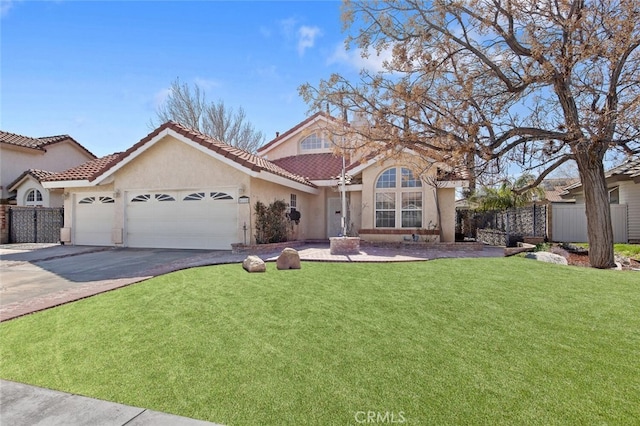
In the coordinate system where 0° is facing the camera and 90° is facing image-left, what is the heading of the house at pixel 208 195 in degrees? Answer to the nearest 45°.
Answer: approximately 0°

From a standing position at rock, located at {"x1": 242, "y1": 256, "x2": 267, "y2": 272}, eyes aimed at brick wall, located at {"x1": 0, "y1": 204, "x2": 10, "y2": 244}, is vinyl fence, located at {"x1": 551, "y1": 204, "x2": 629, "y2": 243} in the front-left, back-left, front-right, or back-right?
back-right

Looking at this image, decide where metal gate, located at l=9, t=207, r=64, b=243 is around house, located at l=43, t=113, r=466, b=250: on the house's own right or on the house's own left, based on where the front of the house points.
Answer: on the house's own right

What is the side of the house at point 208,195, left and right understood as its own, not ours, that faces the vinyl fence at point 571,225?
left

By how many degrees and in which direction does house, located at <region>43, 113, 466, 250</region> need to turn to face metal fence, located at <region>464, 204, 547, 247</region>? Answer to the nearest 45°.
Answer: approximately 90° to its left

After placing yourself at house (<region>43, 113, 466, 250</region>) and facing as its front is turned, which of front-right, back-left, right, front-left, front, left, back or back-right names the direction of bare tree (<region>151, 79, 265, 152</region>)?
back

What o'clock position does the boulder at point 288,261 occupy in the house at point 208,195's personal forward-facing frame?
The boulder is roughly at 11 o'clock from the house.

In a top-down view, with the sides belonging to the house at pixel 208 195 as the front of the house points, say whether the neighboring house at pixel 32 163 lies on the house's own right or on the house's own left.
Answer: on the house's own right

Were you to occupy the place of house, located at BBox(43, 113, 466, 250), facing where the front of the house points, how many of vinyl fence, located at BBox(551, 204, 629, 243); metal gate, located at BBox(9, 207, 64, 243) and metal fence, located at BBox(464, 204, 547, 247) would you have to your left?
2

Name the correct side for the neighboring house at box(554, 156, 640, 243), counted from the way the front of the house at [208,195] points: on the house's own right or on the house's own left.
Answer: on the house's own left
